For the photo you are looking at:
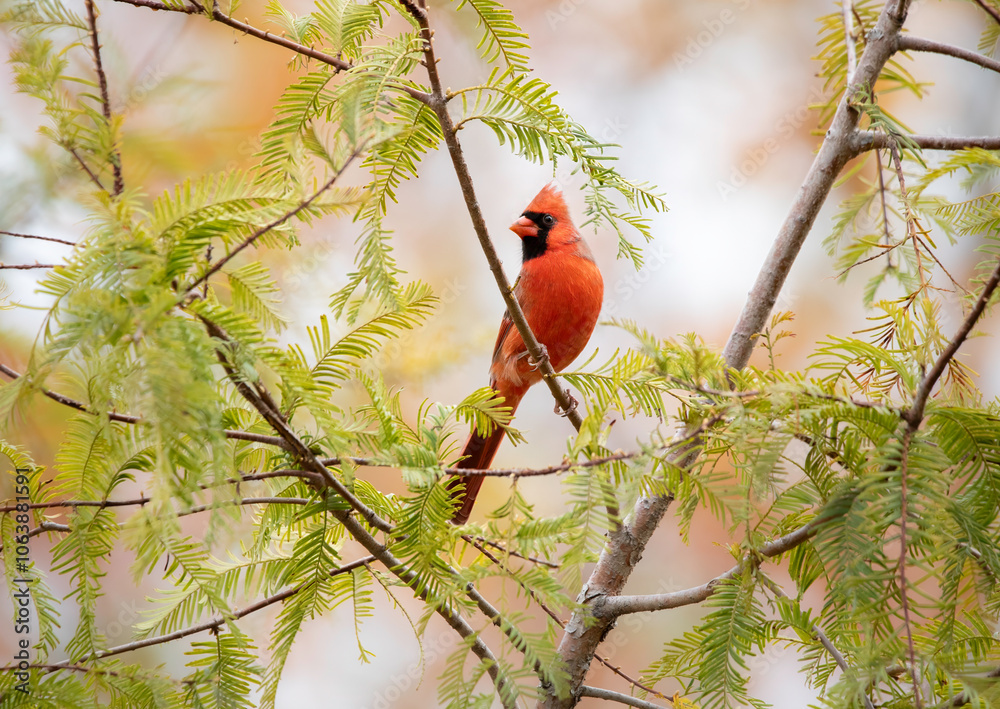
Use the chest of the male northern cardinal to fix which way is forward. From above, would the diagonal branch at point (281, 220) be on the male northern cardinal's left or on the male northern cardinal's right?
on the male northern cardinal's right

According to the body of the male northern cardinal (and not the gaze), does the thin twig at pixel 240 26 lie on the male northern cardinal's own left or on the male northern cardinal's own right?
on the male northern cardinal's own right

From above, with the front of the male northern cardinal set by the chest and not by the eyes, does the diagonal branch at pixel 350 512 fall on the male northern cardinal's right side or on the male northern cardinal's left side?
on the male northern cardinal's right side

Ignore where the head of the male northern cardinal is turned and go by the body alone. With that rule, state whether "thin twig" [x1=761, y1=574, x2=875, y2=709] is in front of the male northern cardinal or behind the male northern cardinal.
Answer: in front

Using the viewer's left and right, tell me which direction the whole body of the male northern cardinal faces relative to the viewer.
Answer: facing the viewer and to the right of the viewer
